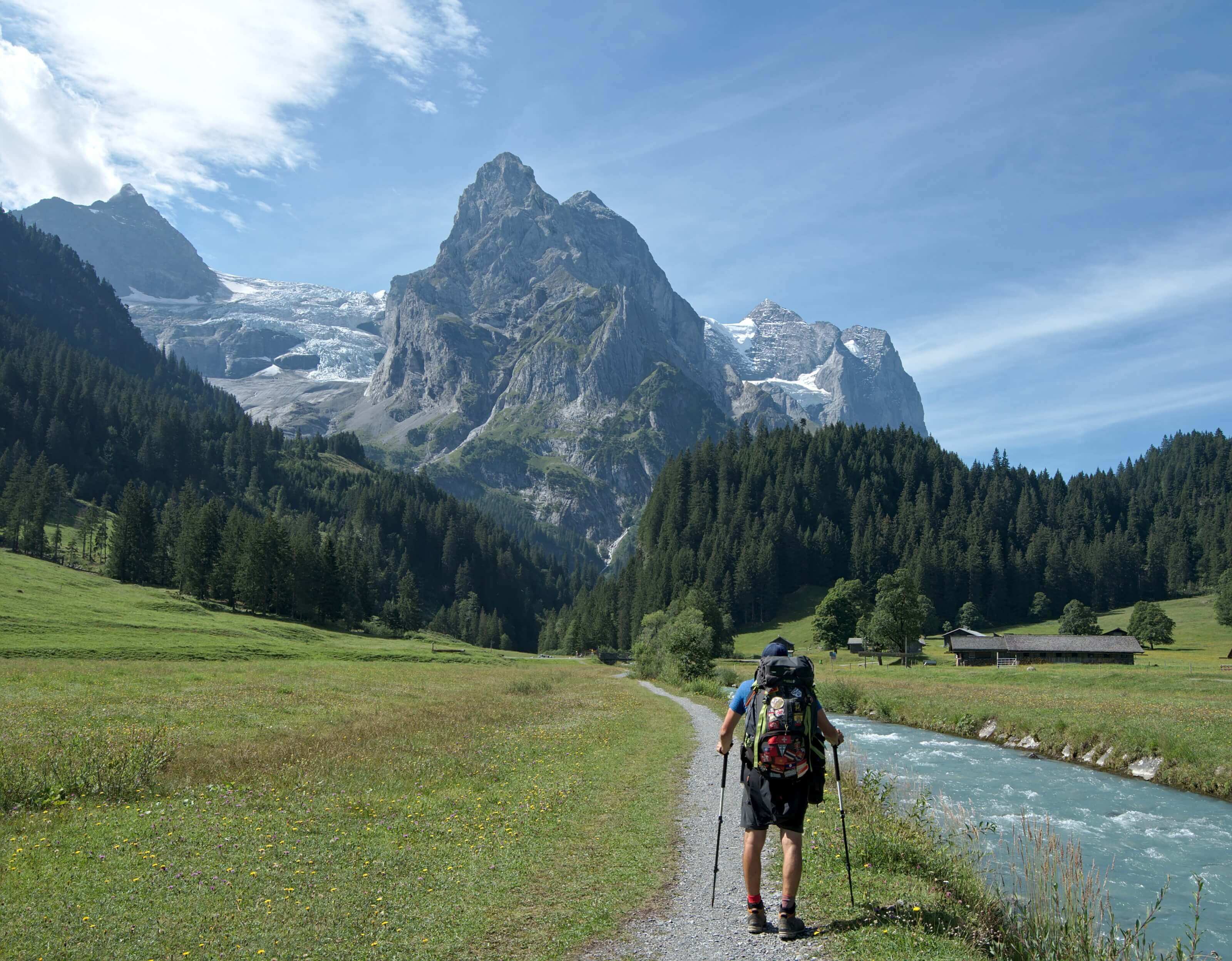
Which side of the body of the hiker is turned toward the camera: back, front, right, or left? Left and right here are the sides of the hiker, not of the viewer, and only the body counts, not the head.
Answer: back
